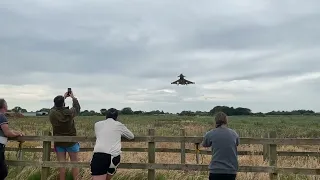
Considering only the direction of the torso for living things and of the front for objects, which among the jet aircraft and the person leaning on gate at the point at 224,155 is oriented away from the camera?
the person leaning on gate

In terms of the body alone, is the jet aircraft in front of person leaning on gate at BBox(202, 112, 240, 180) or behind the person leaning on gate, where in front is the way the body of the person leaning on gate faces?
in front

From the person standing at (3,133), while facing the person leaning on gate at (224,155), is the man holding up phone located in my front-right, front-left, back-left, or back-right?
front-left

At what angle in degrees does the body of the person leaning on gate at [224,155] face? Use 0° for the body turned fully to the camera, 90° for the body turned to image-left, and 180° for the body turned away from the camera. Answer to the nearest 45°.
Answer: approximately 180°

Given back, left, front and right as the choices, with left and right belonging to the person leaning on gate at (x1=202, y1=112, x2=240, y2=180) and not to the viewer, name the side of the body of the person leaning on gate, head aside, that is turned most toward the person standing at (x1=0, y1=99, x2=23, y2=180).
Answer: left

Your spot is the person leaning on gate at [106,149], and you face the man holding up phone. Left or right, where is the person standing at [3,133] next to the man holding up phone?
left

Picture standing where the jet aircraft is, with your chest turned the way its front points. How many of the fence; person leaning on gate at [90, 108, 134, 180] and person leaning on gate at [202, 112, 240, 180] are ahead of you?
3

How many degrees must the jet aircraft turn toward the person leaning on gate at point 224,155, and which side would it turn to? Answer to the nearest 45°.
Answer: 0° — it already faces them

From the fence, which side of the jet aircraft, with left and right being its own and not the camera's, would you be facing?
front

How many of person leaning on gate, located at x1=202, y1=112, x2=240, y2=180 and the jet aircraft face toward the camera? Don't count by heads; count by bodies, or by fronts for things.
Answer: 1

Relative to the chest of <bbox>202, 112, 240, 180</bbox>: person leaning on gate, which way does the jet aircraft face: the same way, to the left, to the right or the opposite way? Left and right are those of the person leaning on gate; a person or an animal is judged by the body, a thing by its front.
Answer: the opposite way

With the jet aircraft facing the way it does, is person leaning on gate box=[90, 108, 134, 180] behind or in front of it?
in front

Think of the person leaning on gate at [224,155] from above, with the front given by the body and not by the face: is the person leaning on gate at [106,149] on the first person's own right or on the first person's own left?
on the first person's own left

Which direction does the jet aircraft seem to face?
toward the camera
